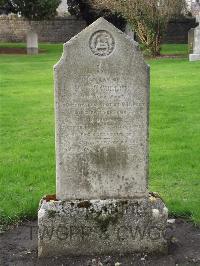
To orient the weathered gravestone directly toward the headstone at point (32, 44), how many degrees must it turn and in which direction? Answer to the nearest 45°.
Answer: approximately 180°

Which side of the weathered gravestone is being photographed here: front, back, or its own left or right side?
front
